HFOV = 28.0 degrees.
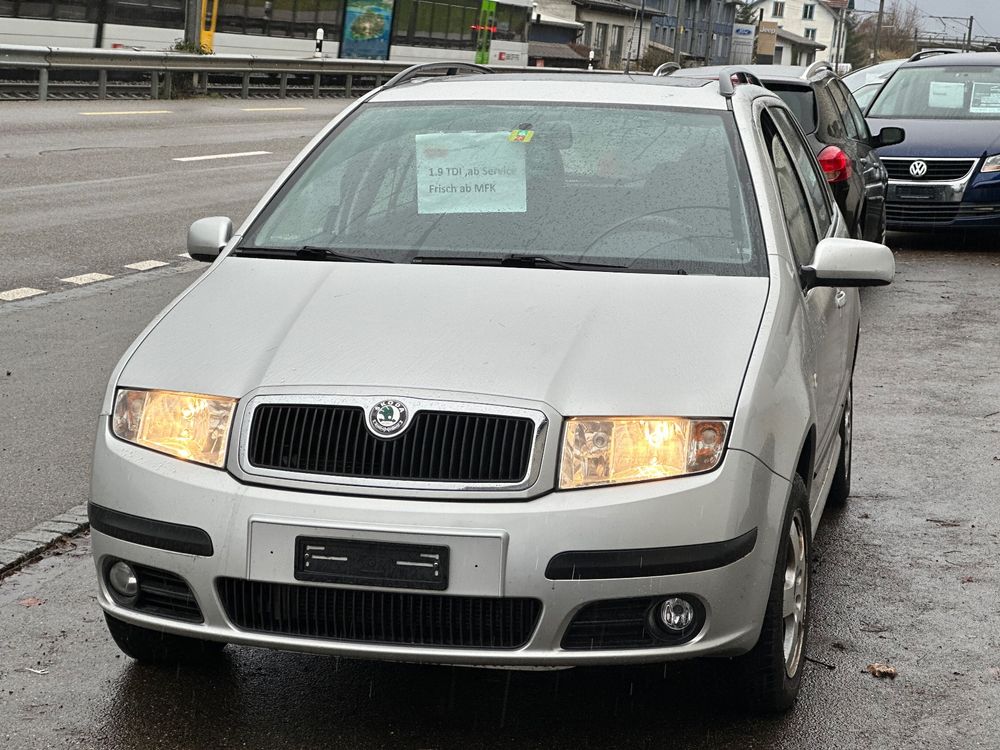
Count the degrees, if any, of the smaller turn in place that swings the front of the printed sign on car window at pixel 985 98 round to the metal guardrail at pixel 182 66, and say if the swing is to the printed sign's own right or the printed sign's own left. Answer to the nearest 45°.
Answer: approximately 135° to the printed sign's own right

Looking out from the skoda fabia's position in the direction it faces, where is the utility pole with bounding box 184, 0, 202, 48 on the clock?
The utility pole is roughly at 4 o'clock from the skoda fabia.

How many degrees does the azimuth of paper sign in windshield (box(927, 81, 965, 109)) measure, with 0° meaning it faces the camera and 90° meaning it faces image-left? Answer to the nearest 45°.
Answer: approximately 0°
